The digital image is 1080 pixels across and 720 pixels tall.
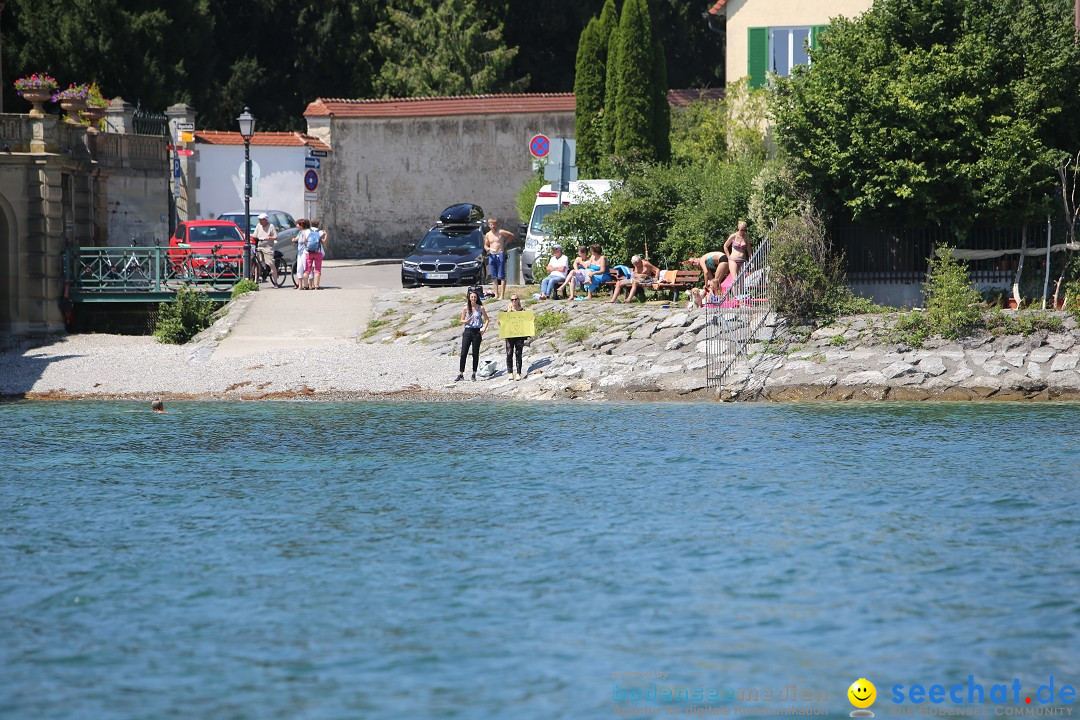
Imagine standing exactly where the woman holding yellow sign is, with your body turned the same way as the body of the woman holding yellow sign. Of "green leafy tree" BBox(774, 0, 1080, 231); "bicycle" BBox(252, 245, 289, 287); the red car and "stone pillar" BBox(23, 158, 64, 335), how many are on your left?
1

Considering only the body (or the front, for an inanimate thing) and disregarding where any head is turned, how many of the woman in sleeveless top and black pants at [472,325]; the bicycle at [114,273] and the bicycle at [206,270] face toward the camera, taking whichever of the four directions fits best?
1

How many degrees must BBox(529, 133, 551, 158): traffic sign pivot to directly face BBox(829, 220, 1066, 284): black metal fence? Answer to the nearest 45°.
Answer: approximately 45° to its left

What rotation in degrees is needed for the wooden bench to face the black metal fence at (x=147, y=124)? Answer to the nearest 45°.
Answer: approximately 135° to its right

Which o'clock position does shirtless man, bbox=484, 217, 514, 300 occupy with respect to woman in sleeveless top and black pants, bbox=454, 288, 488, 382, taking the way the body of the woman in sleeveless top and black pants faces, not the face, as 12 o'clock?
The shirtless man is roughly at 6 o'clock from the woman in sleeveless top and black pants.

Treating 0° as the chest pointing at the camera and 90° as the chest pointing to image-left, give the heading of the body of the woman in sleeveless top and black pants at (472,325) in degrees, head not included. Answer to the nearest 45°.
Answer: approximately 0°

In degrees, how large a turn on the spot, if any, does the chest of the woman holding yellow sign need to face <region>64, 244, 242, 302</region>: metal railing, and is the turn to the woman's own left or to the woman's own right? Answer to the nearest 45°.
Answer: approximately 135° to the woman's own right
